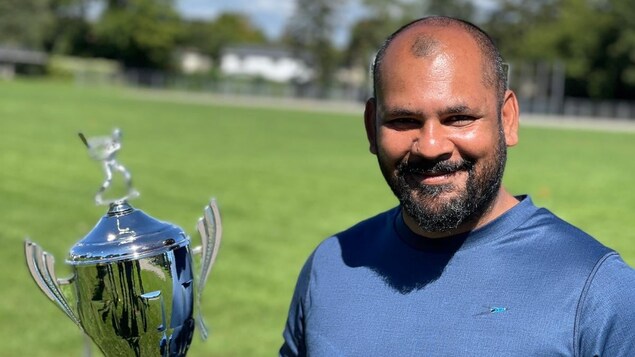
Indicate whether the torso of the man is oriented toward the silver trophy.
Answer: no

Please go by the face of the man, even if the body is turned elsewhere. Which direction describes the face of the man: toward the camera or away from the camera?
toward the camera

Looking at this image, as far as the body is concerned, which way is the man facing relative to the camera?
toward the camera
